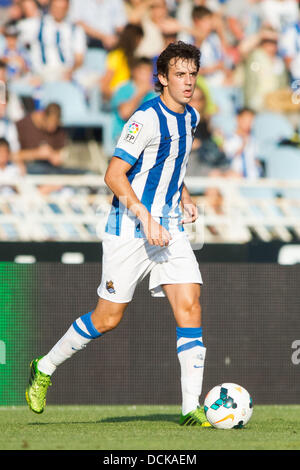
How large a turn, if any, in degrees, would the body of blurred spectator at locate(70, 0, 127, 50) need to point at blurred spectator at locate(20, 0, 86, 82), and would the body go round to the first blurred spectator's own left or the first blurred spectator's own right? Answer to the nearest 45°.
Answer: approximately 45° to the first blurred spectator's own right

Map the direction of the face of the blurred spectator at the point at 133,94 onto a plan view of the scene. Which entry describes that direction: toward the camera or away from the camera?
toward the camera

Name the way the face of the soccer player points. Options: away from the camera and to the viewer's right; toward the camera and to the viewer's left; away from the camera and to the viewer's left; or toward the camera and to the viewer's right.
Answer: toward the camera and to the viewer's right

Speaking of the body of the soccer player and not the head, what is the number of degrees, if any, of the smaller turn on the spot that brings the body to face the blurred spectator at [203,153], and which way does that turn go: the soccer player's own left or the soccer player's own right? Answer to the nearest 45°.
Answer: approximately 135° to the soccer player's own left

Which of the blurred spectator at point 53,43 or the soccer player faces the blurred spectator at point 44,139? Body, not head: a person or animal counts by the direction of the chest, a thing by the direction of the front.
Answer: the blurred spectator at point 53,43

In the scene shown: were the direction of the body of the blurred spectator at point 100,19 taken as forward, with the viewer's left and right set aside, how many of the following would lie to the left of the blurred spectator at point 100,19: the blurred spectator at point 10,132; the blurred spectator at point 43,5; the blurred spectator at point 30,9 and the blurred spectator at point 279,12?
1

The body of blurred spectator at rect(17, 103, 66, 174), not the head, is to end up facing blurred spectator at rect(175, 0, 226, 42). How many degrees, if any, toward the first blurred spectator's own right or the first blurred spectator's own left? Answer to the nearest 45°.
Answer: approximately 90° to the first blurred spectator's own left

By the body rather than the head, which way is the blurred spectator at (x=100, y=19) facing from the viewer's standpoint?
toward the camera

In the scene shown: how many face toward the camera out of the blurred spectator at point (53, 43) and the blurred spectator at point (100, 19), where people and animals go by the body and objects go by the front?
2

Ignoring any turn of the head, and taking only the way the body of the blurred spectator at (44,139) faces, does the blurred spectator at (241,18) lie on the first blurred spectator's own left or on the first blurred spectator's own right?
on the first blurred spectator's own left

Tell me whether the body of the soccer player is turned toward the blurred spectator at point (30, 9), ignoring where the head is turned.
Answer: no

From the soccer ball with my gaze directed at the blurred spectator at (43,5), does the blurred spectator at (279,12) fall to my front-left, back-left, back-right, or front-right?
front-right

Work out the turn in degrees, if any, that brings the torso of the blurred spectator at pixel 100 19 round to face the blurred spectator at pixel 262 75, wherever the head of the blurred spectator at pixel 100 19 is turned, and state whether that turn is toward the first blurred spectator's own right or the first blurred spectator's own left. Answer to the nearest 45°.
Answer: approximately 90° to the first blurred spectator's own left

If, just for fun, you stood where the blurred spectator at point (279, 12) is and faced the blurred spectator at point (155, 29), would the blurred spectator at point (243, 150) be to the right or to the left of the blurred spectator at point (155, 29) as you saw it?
left

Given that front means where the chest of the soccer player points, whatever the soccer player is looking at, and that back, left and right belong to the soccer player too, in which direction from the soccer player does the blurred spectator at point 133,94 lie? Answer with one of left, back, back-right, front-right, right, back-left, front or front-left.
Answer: back-left
